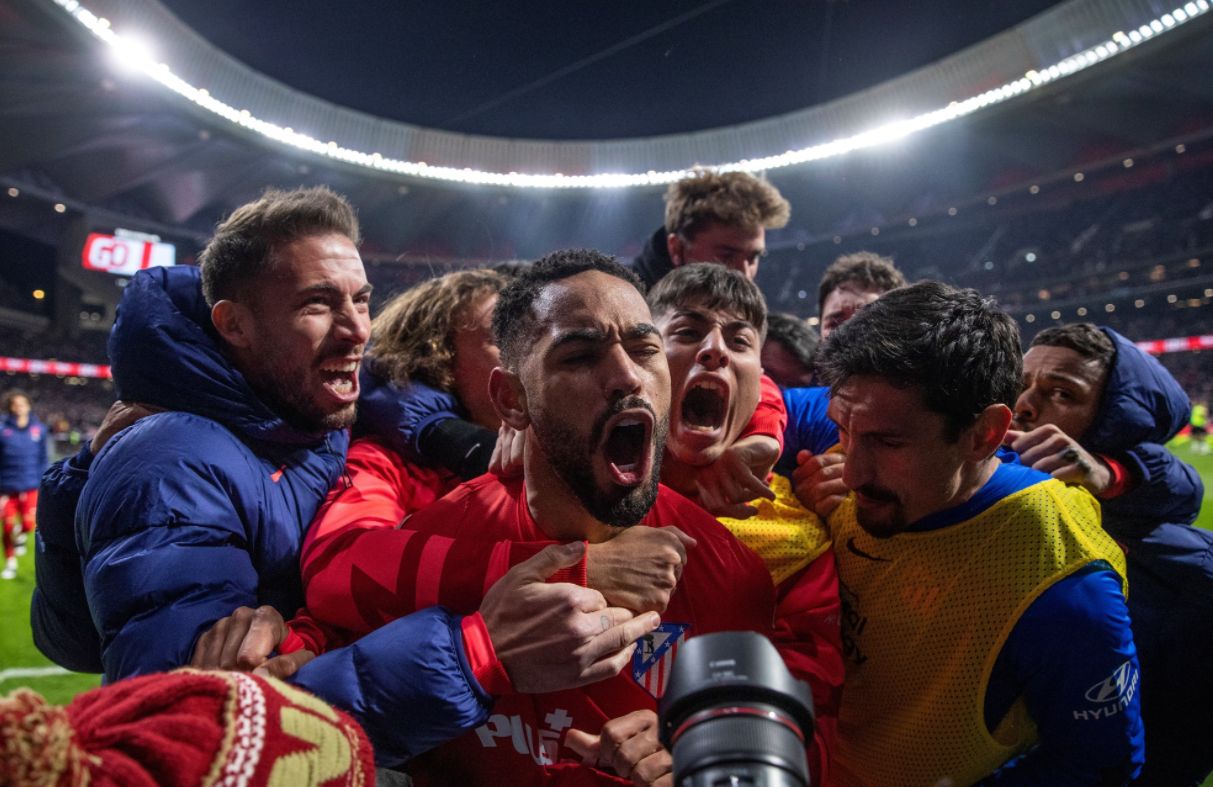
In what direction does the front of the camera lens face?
away from the camera

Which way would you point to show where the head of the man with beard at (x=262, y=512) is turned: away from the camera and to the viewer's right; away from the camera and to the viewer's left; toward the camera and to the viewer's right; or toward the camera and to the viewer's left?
toward the camera and to the viewer's right

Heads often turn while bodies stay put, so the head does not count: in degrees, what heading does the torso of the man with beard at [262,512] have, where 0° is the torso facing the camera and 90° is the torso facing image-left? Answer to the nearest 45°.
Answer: approximately 315°

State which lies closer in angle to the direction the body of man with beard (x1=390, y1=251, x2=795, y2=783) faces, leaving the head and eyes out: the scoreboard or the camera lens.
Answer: the camera lens

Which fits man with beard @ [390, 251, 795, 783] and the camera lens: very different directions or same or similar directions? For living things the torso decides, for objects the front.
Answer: very different directions
